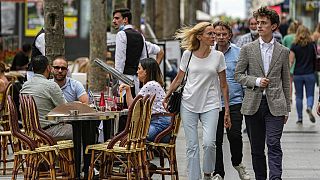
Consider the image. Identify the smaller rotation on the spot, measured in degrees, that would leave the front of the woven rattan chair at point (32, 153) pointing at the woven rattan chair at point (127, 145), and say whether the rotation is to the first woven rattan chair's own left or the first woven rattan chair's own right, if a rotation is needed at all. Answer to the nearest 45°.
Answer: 0° — it already faces it

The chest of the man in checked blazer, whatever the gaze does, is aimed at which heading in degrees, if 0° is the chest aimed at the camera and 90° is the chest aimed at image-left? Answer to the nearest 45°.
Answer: approximately 0°

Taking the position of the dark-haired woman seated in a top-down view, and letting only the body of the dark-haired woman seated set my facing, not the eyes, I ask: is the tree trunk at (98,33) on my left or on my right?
on my right

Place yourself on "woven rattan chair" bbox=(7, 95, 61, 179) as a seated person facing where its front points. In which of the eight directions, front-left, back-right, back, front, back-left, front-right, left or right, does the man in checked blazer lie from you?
front

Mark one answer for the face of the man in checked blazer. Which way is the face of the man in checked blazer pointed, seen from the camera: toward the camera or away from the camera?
toward the camera

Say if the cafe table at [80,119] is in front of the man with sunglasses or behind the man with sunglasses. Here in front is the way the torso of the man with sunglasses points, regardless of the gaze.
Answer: in front

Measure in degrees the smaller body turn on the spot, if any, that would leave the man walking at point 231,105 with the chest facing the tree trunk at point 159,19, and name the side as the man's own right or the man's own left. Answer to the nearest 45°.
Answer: approximately 180°

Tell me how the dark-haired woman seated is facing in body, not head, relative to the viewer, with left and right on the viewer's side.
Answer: facing to the left of the viewer

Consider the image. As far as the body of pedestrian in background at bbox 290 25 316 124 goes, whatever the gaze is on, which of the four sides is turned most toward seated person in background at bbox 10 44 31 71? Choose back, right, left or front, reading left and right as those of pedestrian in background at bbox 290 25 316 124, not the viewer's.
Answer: left

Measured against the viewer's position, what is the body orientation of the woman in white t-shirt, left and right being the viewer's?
facing the viewer

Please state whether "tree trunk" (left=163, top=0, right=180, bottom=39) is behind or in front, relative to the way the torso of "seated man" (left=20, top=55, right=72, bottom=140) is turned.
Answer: in front

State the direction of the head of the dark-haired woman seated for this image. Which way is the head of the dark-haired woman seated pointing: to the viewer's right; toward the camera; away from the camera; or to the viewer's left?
to the viewer's left
